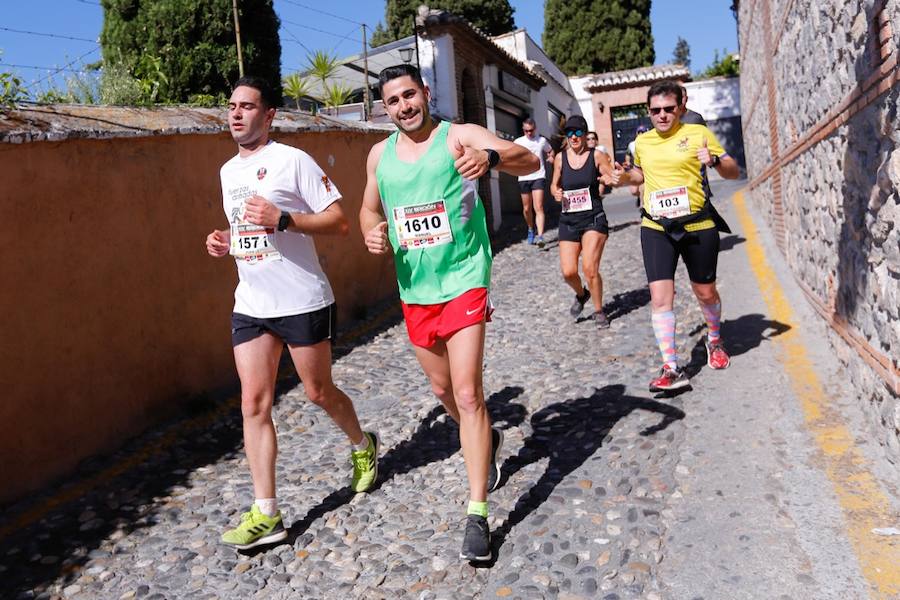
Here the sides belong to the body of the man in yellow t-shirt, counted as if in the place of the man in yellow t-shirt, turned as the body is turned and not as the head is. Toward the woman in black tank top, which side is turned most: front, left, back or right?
back

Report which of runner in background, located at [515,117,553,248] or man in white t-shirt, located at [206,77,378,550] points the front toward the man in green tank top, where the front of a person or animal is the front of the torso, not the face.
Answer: the runner in background

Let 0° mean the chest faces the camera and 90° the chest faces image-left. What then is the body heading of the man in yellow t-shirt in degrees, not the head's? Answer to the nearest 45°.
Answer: approximately 0°

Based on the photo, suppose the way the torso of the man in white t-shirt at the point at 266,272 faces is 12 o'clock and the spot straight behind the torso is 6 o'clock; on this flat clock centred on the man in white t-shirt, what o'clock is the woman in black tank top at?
The woman in black tank top is roughly at 6 o'clock from the man in white t-shirt.

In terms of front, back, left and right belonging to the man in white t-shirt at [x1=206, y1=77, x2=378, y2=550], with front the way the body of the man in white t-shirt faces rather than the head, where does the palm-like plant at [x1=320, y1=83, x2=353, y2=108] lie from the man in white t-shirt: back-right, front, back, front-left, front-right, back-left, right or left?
back-right

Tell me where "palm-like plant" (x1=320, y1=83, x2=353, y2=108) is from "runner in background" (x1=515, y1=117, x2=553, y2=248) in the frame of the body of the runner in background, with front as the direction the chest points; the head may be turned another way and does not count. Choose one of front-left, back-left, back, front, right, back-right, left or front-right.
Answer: back-right

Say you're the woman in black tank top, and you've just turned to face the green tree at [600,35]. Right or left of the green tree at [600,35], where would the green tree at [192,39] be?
left

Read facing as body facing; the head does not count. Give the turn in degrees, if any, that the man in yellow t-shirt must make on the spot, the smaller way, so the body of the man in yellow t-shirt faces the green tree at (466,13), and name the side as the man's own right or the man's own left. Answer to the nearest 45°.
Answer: approximately 180°

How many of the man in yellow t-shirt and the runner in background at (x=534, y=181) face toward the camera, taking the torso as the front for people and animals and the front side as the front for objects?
2

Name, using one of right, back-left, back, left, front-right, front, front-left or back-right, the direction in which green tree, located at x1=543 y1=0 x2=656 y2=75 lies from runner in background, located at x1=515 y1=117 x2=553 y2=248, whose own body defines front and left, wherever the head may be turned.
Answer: back
